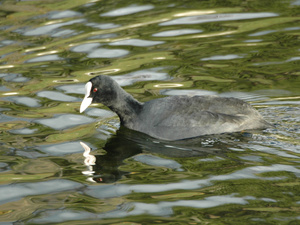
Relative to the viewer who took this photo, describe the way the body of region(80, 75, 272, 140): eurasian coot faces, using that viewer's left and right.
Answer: facing to the left of the viewer
